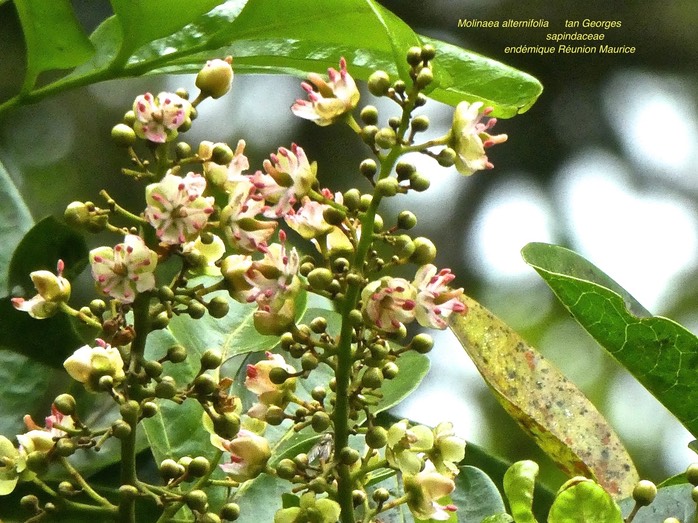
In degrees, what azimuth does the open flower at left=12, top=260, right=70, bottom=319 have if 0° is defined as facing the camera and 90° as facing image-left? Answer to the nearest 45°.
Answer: approximately 90°

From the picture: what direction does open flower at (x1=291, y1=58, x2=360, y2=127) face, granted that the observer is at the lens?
facing to the left of the viewer
